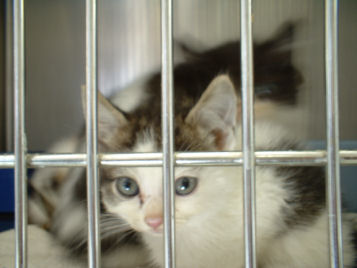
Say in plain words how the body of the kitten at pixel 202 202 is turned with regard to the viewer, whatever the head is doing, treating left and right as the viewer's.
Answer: facing the viewer and to the left of the viewer
